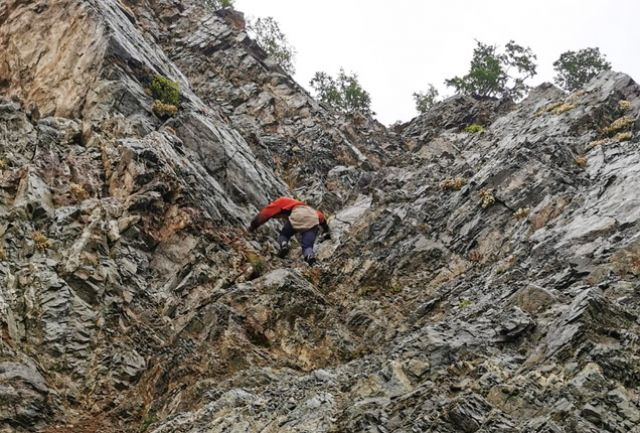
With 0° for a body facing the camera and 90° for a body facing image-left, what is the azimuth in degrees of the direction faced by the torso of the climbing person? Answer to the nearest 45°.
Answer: approximately 180°

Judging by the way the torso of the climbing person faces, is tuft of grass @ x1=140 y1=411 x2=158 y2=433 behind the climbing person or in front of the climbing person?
behind

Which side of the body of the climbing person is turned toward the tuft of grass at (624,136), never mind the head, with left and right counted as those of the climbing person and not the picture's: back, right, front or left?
right

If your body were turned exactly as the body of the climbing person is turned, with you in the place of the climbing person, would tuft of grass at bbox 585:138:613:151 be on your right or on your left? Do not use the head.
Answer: on your right

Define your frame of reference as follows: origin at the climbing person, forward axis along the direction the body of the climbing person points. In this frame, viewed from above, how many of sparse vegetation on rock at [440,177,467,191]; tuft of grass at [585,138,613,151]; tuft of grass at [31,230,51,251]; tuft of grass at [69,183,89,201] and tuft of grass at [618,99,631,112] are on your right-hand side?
3

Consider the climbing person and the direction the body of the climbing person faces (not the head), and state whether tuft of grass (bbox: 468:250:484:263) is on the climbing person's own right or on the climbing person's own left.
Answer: on the climbing person's own right

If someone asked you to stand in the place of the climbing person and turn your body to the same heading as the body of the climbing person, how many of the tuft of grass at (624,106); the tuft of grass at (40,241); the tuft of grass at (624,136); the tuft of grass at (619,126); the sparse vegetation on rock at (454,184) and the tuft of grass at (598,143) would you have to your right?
5

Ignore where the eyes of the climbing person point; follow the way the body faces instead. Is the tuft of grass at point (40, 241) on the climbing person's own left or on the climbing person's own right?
on the climbing person's own left

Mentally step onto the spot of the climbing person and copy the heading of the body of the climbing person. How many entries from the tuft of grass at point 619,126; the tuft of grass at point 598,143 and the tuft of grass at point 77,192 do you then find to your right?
2

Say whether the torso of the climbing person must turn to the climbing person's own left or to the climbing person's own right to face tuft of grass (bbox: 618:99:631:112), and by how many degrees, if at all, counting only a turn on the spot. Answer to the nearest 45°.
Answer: approximately 90° to the climbing person's own right
